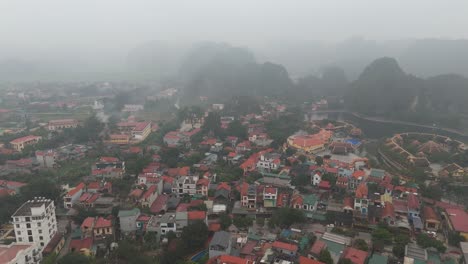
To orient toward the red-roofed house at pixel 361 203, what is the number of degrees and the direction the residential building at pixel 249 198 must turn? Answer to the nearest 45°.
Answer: approximately 90° to its left

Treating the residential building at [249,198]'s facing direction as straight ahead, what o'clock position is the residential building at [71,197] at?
the residential building at [71,197] is roughly at 3 o'clock from the residential building at [249,198].

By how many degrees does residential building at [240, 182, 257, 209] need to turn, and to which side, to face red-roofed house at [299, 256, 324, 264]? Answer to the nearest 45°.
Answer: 0° — it already faces it

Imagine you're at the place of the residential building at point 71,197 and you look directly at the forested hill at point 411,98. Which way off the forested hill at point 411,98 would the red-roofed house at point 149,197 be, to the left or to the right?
right

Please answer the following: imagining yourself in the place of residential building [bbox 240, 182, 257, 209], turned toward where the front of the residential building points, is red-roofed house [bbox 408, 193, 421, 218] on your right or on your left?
on your left

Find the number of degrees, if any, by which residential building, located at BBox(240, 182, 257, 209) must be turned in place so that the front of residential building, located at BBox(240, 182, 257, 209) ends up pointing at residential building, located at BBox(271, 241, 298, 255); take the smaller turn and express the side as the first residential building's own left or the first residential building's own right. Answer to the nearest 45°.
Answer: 0° — it already faces it

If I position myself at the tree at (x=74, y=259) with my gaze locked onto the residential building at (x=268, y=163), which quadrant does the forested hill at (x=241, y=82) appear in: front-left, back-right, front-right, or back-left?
front-left

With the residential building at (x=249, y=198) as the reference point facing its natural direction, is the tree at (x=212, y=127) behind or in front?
behind

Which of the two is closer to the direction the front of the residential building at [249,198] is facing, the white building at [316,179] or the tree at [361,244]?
the tree

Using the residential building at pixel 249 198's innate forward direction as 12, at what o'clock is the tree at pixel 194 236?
The tree is roughly at 1 o'clock from the residential building.

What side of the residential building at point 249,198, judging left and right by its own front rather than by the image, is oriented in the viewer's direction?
front

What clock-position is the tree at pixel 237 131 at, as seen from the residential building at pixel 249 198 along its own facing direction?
The tree is roughly at 6 o'clock from the residential building.

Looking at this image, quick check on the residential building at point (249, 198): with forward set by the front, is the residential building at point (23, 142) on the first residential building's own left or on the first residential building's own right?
on the first residential building's own right

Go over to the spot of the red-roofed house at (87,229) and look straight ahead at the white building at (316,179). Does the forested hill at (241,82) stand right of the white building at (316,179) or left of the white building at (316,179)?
left

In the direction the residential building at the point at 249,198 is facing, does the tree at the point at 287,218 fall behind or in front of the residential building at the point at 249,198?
in front

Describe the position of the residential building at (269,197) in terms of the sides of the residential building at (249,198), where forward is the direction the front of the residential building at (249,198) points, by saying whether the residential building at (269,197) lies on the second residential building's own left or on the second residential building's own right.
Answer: on the second residential building's own left

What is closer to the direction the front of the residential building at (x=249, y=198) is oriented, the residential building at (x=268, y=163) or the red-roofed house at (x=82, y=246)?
the red-roofed house
